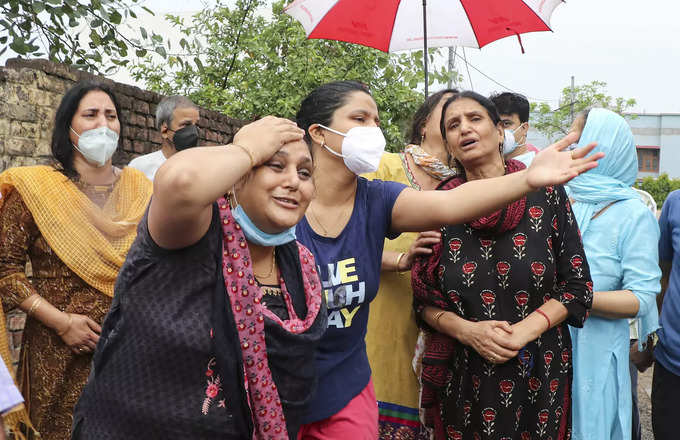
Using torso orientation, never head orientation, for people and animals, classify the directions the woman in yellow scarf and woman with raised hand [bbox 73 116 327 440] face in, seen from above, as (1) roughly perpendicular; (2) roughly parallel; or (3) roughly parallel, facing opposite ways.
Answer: roughly parallel

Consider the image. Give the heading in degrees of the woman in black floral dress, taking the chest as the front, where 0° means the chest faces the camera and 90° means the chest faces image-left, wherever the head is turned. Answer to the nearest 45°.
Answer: approximately 0°

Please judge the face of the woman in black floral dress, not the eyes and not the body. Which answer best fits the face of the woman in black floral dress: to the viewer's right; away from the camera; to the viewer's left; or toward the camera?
toward the camera

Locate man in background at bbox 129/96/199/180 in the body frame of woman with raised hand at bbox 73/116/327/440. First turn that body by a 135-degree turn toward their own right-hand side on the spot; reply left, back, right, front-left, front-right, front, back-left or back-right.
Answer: right

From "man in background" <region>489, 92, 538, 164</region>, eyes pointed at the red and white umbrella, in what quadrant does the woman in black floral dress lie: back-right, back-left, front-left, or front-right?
front-left

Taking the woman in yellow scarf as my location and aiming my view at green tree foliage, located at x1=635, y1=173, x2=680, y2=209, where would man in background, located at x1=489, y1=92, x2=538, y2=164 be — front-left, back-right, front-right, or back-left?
front-right

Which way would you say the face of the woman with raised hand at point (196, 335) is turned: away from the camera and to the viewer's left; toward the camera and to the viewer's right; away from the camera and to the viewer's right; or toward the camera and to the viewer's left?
toward the camera and to the viewer's right

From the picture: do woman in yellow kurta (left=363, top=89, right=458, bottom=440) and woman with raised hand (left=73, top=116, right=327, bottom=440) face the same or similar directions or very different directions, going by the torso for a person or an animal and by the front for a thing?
same or similar directions

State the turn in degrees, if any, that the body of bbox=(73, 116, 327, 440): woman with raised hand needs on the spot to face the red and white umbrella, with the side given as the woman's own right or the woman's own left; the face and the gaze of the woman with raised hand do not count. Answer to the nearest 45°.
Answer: approximately 90° to the woman's own left

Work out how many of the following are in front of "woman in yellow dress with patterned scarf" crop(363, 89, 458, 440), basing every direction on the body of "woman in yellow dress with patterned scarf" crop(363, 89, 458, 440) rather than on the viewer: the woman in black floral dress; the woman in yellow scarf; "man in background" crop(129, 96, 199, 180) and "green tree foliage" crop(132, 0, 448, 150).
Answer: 1

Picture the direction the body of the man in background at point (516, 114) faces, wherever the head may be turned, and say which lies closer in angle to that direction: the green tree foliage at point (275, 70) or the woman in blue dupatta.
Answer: the woman in blue dupatta

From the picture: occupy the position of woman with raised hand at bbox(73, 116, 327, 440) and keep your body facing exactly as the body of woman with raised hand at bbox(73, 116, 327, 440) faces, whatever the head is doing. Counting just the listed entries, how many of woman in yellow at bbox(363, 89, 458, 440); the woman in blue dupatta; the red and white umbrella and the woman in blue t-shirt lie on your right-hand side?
0

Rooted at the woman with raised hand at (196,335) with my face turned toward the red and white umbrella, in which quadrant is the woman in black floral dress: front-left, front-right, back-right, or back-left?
front-right

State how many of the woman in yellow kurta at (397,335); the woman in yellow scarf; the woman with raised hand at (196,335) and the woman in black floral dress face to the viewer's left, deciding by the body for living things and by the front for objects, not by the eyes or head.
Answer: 0

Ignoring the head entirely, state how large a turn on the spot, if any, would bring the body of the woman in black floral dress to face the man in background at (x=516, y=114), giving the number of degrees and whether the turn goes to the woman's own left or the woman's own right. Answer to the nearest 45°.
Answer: approximately 180°

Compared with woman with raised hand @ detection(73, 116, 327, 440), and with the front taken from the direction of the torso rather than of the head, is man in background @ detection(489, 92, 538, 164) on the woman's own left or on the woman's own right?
on the woman's own left
